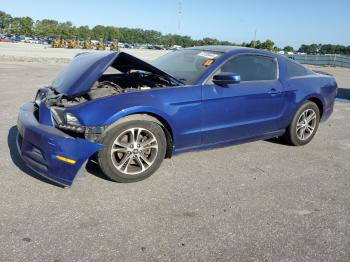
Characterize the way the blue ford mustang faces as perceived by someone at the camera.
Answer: facing the viewer and to the left of the viewer

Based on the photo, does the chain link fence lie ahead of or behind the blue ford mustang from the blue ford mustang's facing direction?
behind
